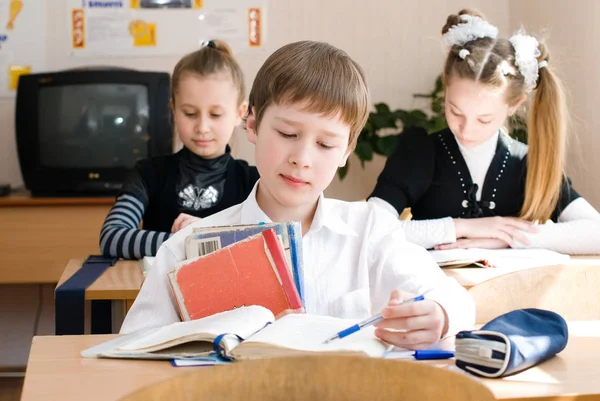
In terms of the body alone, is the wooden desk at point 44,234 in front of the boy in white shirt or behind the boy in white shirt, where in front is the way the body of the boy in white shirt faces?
behind

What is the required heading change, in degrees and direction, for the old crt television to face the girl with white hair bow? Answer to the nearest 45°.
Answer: approximately 45° to its left

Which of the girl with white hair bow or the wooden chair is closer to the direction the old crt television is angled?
the wooden chair

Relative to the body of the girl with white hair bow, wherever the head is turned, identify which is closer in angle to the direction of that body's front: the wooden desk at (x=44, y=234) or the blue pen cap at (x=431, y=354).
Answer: the blue pen cap

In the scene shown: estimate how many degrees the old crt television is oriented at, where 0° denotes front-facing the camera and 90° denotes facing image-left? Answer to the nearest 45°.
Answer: approximately 0°

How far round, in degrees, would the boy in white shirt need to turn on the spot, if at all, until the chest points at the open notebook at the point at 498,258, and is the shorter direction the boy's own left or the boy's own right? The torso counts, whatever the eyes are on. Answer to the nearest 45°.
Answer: approximately 135° to the boy's own left

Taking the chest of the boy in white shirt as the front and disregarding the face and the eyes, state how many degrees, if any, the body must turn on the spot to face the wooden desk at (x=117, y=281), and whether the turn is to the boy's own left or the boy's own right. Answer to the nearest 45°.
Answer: approximately 135° to the boy's own right

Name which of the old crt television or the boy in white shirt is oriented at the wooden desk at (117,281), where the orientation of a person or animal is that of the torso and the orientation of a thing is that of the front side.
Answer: the old crt television

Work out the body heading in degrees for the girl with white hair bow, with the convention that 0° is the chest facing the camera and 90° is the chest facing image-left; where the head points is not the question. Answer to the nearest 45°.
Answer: approximately 0°

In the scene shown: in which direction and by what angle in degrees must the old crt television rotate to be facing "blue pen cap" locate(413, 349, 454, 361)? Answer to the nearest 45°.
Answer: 0° — it already faces it

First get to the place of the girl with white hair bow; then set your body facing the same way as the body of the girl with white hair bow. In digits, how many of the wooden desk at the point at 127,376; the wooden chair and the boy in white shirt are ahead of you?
3
